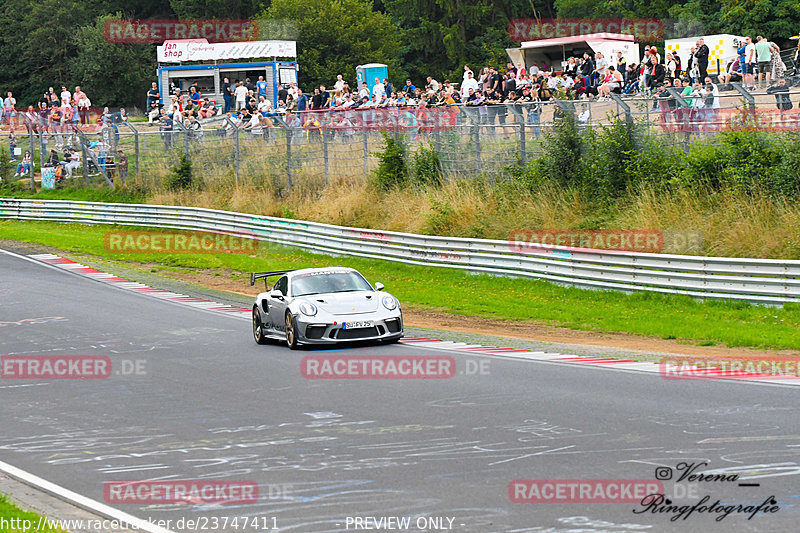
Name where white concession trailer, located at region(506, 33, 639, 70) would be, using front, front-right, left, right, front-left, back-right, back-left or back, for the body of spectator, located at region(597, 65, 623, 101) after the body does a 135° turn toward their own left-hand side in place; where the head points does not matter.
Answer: left

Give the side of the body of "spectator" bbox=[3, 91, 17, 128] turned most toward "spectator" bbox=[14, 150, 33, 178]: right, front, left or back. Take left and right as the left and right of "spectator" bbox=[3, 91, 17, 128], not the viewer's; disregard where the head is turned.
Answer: front

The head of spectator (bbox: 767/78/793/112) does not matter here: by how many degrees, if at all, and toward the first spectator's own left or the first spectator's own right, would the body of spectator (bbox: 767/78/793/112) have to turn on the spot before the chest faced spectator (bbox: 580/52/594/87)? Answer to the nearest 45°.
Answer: approximately 135° to the first spectator's own right

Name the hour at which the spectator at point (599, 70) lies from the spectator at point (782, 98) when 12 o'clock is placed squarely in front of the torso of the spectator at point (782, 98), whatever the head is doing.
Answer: the spectator at point (599, 70) is roughly at 5 o'clock from the spectator at point (782, 98).

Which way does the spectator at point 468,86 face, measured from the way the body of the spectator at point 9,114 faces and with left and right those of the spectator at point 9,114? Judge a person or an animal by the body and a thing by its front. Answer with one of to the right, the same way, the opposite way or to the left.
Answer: the same way

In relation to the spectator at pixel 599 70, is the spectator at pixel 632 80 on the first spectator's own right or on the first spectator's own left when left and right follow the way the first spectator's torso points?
on the first spectator's own left

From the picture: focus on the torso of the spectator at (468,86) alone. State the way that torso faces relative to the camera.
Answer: toward the camera

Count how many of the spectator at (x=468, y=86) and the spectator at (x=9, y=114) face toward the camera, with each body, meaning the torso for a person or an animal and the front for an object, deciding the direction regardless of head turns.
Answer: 2

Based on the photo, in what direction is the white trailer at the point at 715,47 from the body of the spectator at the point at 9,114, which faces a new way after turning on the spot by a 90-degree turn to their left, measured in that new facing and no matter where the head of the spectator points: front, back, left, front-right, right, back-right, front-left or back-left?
front-right

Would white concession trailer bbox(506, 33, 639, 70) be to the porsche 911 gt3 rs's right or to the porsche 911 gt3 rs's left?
on its left

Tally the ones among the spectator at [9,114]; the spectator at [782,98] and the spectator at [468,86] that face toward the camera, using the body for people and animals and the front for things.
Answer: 3

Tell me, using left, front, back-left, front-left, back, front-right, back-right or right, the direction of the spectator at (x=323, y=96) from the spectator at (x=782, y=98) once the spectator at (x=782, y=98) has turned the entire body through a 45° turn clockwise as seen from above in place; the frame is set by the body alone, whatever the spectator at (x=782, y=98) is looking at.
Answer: right

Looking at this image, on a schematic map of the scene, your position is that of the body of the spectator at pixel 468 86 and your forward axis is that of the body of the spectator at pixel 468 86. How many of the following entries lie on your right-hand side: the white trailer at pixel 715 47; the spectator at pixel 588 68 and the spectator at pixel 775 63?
0

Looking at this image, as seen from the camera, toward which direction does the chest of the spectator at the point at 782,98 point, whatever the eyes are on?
toward the camera
